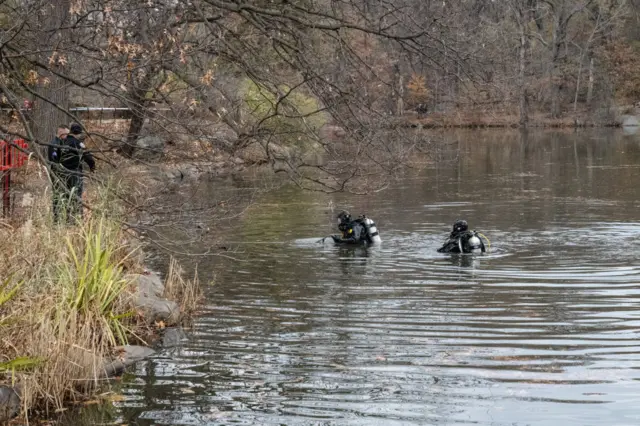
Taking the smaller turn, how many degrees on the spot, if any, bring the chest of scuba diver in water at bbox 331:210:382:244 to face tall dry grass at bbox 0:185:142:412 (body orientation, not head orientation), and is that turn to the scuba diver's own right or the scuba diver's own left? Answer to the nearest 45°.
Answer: approximately 90° to the scuba diver's own left

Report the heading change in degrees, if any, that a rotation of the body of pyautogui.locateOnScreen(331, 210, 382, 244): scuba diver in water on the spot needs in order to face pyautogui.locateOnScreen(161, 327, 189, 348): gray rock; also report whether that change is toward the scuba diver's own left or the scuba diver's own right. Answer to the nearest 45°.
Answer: approximately 90° to the scuba diver's own left

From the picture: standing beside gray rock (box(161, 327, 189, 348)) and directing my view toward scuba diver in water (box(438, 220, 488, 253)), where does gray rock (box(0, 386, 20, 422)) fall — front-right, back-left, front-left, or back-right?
back-right

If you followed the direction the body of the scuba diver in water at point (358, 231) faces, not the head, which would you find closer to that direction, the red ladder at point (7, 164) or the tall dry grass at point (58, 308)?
the red ladder

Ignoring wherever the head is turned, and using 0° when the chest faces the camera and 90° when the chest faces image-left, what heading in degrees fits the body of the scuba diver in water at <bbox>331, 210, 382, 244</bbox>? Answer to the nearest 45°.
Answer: approximately 90°

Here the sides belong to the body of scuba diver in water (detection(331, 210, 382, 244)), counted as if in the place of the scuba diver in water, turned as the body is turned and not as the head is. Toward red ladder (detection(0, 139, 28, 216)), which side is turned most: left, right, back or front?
front
